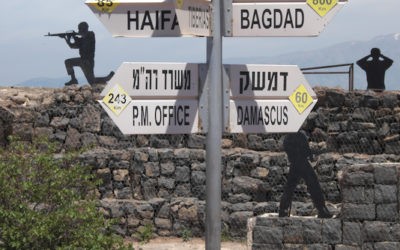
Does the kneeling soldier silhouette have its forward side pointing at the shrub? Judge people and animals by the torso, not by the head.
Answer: no

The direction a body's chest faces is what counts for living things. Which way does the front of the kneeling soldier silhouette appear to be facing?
to the viewer's left

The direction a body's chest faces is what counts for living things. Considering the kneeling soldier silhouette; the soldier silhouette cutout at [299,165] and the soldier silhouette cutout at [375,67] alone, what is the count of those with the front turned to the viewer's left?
1

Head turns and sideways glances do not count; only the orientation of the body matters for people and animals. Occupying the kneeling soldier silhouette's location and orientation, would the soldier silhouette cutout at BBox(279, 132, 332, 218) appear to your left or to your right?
on your left

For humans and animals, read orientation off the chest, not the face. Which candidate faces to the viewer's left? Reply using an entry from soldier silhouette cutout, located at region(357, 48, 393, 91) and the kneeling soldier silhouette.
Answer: the kneeling soldier silhouette

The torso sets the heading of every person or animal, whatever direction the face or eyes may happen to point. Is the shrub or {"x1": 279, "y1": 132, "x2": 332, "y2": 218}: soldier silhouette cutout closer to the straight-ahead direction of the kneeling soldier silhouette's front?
the shrub
